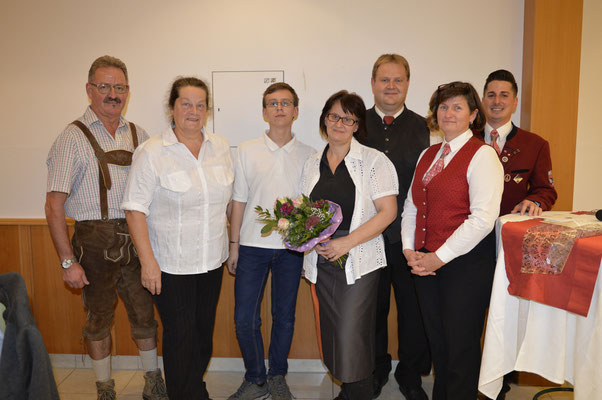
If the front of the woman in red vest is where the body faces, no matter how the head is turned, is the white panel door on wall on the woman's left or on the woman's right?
on the woman's right

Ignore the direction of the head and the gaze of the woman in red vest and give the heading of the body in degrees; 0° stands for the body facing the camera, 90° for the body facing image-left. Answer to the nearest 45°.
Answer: approximately 45°

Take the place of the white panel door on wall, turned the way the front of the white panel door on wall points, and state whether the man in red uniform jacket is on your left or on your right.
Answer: on your left

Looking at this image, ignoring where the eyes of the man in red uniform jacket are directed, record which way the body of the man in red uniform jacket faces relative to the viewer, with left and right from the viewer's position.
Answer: facing the viewer and to the left of the viewer

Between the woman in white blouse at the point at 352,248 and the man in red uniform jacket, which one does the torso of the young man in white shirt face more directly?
the woman in white blouse

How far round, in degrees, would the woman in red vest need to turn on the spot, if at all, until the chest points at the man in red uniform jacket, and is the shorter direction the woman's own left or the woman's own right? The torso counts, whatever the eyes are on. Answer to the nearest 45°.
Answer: approximately 180°
